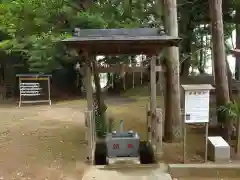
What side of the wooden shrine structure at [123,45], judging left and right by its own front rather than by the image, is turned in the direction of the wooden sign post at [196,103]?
left

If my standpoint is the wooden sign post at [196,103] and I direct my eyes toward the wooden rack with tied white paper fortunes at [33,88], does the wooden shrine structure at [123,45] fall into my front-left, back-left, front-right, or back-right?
front-left

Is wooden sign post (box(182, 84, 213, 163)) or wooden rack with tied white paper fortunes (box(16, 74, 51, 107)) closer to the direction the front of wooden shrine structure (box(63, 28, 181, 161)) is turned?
the wooden sign post

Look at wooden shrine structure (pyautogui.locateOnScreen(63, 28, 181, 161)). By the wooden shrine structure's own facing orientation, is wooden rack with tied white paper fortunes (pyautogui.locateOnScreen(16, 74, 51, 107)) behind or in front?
behind

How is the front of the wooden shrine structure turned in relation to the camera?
facing the viewer

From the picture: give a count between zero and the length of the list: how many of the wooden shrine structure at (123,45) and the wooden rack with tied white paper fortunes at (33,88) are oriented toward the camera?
2

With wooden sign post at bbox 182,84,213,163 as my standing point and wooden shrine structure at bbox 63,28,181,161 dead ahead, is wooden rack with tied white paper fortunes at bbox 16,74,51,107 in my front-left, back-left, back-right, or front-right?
front-right

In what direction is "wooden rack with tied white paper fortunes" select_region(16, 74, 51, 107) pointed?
toward the camera
